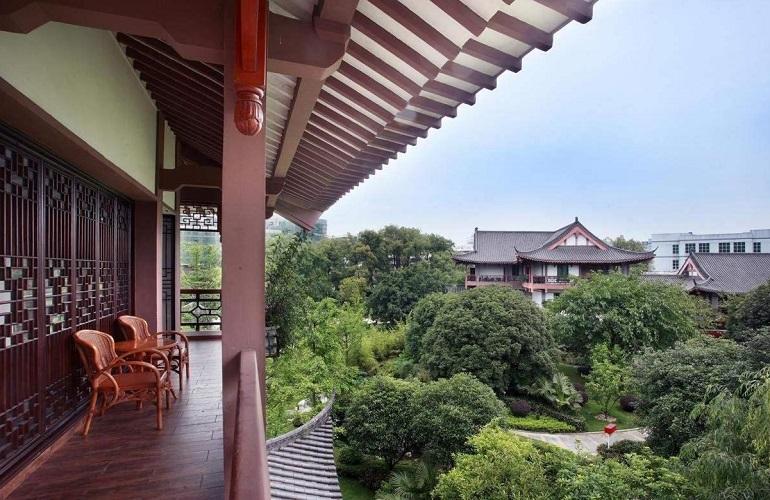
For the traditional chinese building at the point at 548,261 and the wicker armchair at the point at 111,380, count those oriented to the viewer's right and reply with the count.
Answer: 1

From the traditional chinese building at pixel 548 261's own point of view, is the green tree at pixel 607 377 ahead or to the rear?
ahead

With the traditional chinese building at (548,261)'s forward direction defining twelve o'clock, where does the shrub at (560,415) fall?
The shrub is roughly at 12 o'clock from the traditional chinese building.

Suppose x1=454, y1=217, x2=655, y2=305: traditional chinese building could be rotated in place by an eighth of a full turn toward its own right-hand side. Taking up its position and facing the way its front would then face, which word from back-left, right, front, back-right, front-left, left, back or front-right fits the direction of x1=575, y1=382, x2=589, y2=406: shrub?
front-left

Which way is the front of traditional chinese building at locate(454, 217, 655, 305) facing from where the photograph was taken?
facing the viewer

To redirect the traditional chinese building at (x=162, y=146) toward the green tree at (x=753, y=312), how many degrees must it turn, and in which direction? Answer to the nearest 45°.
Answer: approximately 45° to its left

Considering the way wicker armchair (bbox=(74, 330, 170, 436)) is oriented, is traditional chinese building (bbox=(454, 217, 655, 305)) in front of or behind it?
in front

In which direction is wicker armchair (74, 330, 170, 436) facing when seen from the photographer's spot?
facing to the right of the viewer

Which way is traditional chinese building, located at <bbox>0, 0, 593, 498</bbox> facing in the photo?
to the viewer's right

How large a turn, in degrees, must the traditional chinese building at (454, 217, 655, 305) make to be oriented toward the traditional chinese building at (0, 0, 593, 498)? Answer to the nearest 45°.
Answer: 0° — it already faces it

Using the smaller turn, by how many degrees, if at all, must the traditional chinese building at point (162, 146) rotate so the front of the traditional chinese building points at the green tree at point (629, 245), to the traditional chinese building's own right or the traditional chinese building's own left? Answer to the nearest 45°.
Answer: approximately 45° to the traditional chinese building's own left

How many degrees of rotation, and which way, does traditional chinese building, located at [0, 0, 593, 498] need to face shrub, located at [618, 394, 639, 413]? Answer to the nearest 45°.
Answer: approximately 45° to its left

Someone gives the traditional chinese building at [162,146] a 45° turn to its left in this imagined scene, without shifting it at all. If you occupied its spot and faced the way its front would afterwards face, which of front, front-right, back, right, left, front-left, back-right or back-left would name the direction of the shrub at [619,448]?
front

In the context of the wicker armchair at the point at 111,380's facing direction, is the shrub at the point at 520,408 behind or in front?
in front

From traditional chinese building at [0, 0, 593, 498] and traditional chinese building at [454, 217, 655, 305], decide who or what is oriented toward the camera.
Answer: traditional chinese building at [454, 217, 655, 305]

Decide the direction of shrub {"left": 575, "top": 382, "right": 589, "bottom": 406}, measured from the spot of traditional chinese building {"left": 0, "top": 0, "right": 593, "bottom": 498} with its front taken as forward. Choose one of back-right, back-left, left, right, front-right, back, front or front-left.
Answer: front-left

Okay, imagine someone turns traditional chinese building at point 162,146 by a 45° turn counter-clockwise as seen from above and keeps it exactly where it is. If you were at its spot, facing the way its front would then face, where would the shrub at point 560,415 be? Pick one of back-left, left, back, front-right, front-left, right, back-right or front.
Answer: front
